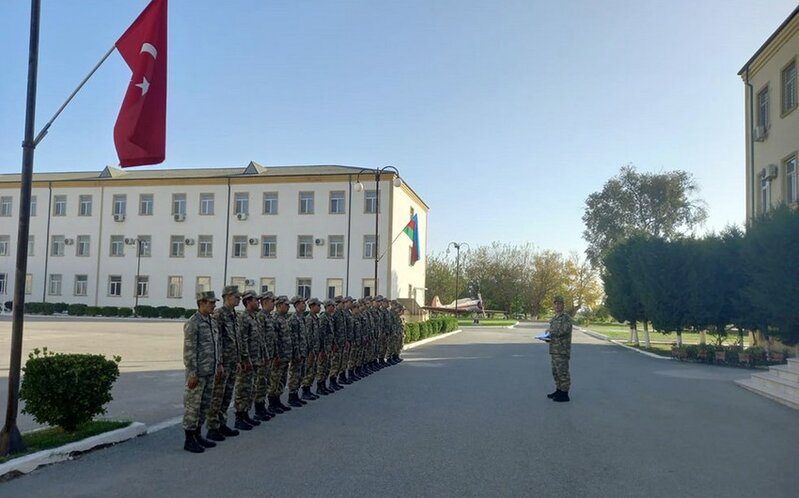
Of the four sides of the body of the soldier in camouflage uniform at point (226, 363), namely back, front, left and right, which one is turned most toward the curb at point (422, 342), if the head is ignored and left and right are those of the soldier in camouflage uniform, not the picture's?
left

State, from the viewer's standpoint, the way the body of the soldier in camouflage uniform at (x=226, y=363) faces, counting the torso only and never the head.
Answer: to the viewer's right

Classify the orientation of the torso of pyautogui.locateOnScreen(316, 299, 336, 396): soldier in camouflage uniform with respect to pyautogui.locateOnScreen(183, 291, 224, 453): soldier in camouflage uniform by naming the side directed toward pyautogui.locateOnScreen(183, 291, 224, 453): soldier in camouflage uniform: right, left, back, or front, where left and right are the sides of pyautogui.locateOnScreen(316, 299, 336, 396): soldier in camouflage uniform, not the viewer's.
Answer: right

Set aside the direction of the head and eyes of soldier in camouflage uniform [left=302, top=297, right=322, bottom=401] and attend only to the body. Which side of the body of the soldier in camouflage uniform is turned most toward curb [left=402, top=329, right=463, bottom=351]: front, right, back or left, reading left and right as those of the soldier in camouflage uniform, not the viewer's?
left

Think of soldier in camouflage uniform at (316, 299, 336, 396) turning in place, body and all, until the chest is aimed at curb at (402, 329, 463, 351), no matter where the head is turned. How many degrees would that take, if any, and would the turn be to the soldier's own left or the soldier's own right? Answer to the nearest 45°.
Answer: approximately 90° to the soldier's own left

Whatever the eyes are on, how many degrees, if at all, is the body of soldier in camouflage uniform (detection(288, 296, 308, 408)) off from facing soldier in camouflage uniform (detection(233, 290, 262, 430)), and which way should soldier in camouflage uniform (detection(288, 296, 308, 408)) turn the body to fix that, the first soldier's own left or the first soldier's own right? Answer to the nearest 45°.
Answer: approximately 90° to the first soldier's own right

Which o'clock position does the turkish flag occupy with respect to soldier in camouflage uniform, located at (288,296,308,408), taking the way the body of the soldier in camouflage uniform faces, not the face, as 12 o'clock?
The turkish flag is roughly at 4 o'clock from the soldier in camouflage uniform.

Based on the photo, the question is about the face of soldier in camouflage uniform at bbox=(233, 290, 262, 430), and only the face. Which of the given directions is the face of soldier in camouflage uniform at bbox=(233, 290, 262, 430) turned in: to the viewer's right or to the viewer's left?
to the viewer's right

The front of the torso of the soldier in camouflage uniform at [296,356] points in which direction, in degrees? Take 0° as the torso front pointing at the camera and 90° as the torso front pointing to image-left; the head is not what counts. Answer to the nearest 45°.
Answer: approximately 270°

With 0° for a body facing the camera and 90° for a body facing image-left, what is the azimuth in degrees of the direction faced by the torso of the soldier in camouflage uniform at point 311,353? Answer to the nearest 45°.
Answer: approximately 270°
